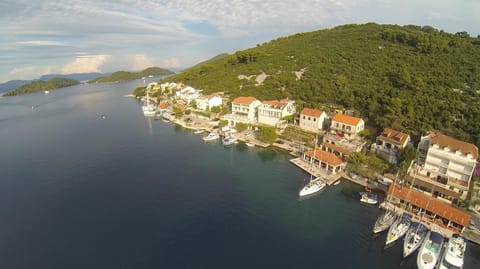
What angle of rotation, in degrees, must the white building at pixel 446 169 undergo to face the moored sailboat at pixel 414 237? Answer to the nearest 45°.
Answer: approximately 45° to its left

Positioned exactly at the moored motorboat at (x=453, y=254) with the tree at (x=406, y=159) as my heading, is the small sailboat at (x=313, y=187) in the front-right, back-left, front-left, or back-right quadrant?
front-left

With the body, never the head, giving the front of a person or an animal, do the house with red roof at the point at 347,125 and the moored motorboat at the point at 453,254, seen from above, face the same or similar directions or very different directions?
same or similar directions

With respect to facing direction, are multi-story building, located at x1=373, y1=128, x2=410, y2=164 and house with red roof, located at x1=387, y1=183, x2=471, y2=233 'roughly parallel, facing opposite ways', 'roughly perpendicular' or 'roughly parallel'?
roughly parallel

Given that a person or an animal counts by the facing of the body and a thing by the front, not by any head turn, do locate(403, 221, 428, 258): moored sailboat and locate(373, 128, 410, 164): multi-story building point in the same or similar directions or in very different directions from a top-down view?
same or similar directions

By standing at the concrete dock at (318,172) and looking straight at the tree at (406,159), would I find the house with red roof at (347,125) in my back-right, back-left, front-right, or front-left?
front-left

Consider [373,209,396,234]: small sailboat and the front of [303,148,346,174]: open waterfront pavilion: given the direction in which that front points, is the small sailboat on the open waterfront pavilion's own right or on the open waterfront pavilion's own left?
on the open waterfront pavilion's own left

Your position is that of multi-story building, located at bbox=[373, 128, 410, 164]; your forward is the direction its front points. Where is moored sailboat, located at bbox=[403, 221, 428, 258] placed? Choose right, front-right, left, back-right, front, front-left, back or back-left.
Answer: front-left

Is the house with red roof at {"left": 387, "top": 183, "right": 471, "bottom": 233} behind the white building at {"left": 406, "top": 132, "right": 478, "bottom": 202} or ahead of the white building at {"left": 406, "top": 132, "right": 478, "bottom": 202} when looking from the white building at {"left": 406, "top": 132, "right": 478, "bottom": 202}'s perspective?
ahead

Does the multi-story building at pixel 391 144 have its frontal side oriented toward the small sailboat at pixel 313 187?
yes

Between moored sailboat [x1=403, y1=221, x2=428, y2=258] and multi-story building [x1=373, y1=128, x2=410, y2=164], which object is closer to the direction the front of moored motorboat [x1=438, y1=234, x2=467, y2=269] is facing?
the moored sailboat

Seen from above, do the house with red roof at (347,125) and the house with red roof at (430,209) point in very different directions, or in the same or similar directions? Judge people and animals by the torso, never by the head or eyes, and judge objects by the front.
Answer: same or similar directions

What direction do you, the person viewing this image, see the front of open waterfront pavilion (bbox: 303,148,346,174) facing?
facing the viewer and to the left of the viewer

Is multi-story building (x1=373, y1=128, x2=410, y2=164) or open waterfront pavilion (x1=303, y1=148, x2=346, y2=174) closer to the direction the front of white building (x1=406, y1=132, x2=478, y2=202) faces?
the open waterfront pavilion
